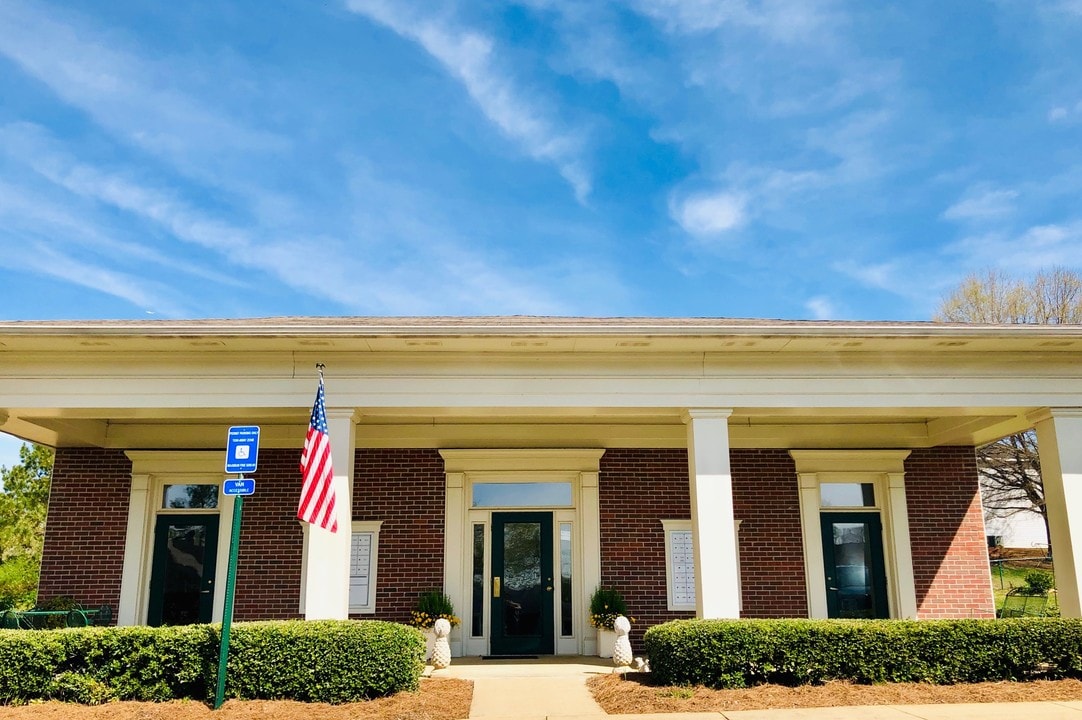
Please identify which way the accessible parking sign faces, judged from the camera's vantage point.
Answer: facing the viewer

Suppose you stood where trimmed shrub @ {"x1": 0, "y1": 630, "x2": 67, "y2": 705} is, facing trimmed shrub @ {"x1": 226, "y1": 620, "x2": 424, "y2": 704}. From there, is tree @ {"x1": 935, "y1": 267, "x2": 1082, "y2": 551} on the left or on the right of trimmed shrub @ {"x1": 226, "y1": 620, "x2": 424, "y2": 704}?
left

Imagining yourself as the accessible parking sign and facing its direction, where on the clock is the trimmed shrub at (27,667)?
The trimmed shrub is roughly at 4 o'clock from the accessible parking sign.

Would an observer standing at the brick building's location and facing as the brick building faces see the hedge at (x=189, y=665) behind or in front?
in front

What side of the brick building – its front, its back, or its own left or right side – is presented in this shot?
front

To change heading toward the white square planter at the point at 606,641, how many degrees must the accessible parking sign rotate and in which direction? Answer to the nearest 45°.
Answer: approximately 135° to its left

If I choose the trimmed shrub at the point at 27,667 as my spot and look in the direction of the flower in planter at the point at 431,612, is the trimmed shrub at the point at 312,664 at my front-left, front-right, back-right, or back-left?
front-right

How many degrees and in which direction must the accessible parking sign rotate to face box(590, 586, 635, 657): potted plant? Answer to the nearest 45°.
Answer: approximately 135° to its left

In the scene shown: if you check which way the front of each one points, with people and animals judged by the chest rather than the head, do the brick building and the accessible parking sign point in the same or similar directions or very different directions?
same or similar directions

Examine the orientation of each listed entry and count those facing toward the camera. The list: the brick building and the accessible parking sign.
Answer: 2

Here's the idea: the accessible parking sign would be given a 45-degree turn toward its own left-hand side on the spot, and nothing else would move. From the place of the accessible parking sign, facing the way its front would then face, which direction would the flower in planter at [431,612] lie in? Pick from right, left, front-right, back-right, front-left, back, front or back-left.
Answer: left
